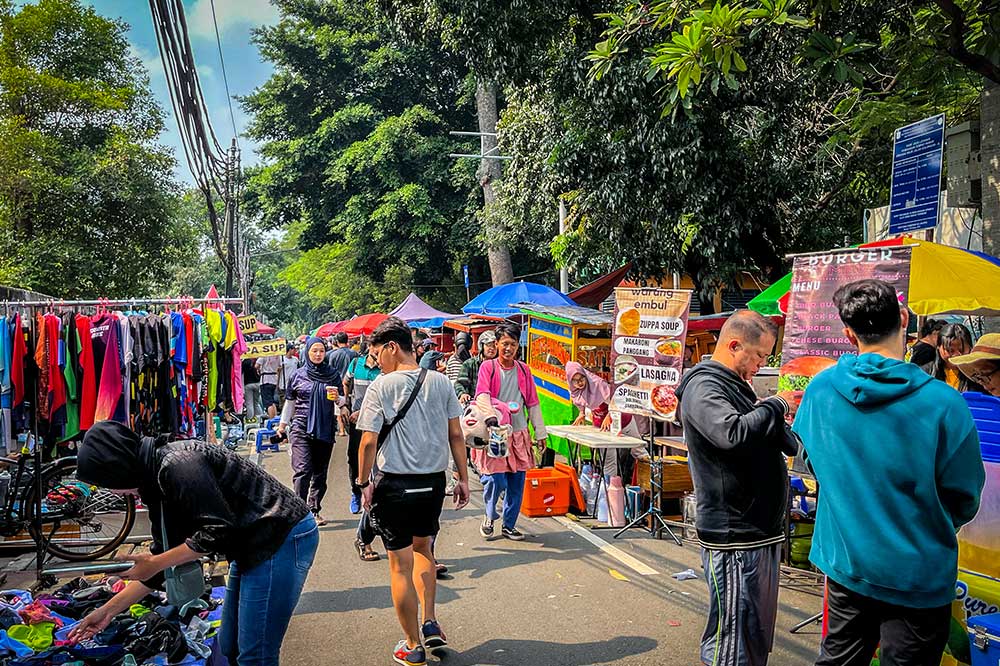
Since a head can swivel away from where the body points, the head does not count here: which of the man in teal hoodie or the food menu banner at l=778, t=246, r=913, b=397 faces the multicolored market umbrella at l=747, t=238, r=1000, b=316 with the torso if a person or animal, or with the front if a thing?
the man in teal hoodie

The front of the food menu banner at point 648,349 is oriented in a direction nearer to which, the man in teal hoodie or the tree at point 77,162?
the man in teal hoodie

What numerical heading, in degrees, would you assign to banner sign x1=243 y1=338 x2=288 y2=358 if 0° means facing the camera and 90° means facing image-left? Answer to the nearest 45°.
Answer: approximately 0°

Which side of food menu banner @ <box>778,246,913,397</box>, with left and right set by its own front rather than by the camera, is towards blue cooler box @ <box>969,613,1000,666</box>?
front

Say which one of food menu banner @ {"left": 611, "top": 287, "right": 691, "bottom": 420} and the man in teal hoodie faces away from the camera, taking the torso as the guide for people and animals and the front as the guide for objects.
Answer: the man in teal hoodie

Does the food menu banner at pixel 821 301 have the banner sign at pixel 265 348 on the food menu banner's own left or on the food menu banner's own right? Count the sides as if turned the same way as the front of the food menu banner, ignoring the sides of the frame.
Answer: on the food menu banner's own right

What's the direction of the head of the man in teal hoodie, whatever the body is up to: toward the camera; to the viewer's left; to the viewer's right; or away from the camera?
away from the camera

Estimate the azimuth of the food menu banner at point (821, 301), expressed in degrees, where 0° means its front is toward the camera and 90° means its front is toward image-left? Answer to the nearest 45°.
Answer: approximately 0°

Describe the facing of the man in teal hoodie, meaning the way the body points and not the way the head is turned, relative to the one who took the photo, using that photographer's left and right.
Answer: facing away from the viewer

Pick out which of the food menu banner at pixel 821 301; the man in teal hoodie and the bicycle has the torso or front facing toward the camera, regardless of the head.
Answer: the food menu banner

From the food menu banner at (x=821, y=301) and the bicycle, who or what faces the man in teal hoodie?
the food menu banner
